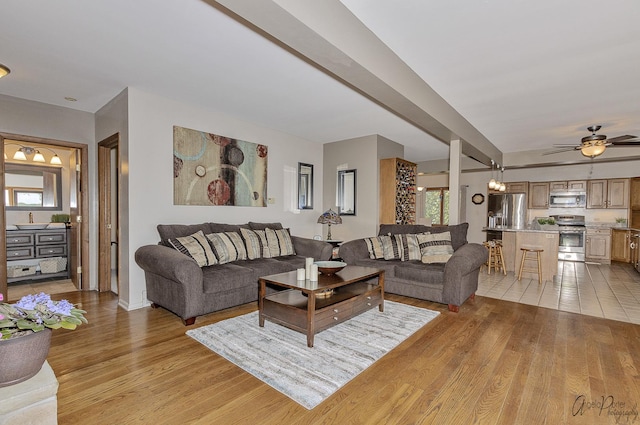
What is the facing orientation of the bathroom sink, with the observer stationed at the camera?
facing the viewer

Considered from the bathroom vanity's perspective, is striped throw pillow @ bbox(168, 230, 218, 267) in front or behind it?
in front

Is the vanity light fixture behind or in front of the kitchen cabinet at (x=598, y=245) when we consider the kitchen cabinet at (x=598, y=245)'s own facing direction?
in front

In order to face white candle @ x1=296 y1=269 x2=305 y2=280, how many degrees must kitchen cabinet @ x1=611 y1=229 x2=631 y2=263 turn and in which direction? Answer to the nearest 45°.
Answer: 0° — it already faces it

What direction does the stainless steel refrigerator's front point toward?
toward the camera

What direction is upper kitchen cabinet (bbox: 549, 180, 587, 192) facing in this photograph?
toward the camera

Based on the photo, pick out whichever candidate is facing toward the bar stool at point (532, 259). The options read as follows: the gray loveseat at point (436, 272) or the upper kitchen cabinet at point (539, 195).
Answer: the upper kitchen cabinet

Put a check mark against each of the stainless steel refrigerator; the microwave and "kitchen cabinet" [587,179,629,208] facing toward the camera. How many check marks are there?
3

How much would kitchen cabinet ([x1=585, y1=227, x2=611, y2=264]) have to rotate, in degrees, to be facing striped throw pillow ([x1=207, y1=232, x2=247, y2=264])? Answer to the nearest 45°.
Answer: approximately 45° to its right

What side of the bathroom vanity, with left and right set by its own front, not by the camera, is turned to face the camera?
front

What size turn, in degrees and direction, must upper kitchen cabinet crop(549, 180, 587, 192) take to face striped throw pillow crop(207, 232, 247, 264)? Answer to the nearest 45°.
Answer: approximately 45° to its right

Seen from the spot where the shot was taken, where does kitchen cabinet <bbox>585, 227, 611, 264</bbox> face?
facing the viewer

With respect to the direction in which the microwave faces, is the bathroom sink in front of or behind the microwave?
in front
